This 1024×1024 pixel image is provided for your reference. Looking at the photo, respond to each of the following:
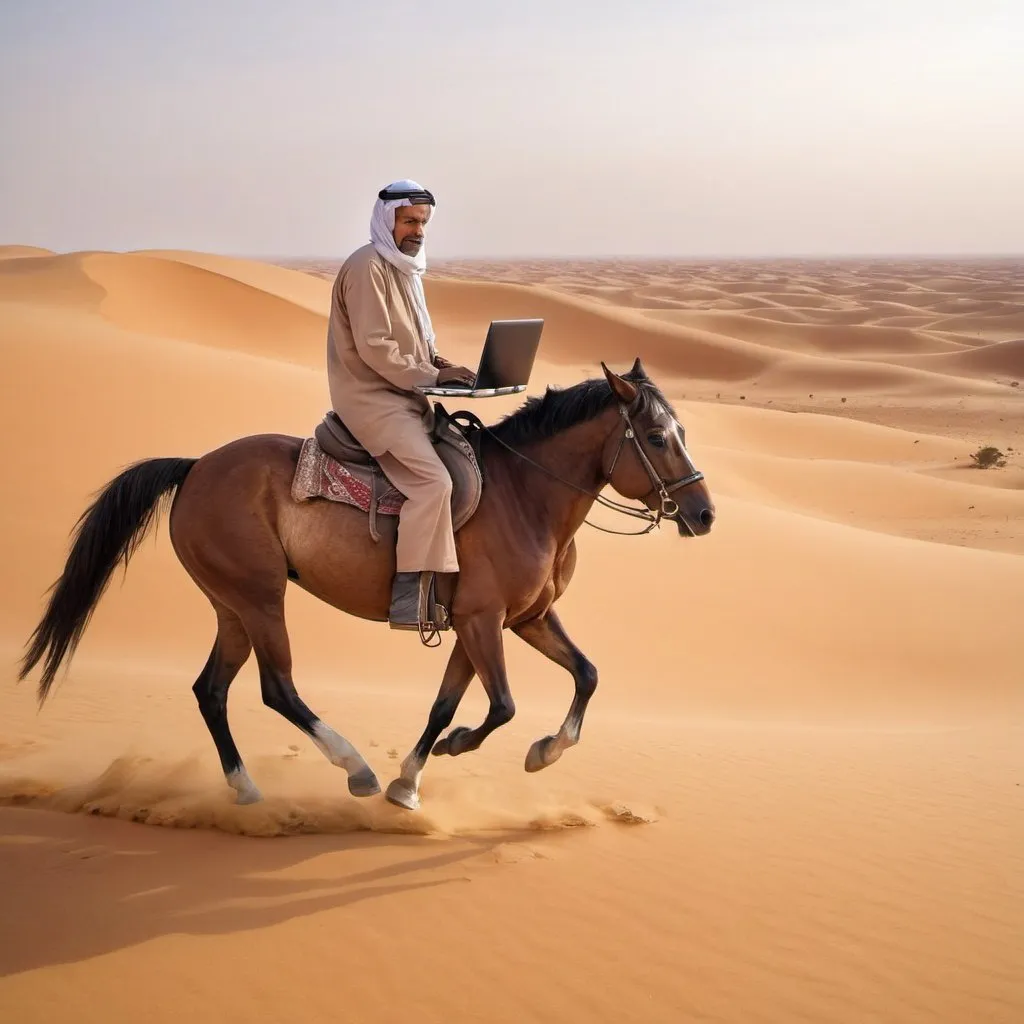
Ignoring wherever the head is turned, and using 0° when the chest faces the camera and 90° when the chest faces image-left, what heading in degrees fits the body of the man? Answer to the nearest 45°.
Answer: approximately 270°

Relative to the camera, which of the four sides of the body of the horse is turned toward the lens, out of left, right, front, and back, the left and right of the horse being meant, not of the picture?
right

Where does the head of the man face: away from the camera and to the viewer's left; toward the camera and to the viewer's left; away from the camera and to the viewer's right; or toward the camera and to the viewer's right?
toward the camera and to the viewer's right

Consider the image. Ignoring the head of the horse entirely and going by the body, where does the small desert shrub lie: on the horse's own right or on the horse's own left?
on the horse's own left

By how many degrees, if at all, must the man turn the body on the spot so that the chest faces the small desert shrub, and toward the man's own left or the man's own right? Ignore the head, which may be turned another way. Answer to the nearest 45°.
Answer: approximately 45° to the man's own left
